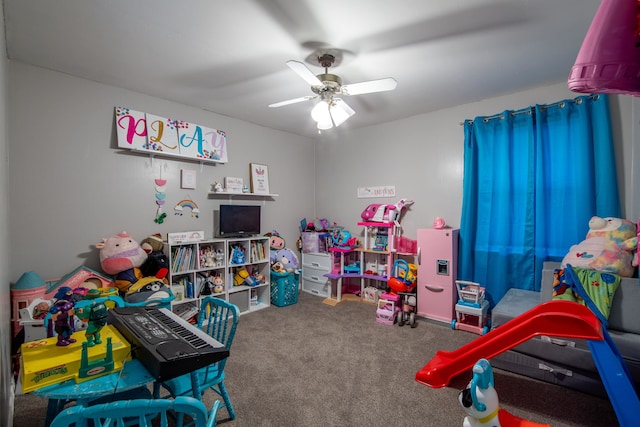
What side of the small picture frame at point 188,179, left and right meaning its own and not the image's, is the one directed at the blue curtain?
front

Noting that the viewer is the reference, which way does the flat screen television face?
facing the viewer and to the right of the viewer

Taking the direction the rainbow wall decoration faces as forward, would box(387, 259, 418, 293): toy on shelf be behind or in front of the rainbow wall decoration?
in front

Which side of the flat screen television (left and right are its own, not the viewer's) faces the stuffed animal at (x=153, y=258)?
right

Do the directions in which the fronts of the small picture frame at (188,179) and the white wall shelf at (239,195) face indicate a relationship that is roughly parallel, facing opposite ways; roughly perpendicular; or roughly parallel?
roughly parallel

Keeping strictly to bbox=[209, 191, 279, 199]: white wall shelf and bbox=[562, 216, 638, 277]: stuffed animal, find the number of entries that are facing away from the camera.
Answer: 0

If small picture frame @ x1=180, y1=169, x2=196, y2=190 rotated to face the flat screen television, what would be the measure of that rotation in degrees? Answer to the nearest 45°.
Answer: approximately 45° to its left

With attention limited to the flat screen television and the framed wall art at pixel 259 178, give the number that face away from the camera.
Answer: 0

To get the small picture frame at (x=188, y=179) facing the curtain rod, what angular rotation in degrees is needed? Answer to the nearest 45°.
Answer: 0° — it already faces it

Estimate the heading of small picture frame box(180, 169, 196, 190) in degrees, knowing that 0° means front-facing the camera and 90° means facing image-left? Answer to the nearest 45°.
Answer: approximately 315°

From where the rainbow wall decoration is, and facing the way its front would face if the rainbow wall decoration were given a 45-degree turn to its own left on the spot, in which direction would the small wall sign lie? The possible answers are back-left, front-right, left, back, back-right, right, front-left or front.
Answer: front

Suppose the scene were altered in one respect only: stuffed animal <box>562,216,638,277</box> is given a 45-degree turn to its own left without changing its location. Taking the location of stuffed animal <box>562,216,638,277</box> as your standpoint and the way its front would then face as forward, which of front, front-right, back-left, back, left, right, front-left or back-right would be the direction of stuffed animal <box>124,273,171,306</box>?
front-right

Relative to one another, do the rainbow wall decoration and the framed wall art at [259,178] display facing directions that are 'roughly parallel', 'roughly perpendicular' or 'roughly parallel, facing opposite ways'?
roughly parallel

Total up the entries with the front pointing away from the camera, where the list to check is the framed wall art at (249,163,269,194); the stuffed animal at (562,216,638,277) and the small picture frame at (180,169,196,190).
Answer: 0

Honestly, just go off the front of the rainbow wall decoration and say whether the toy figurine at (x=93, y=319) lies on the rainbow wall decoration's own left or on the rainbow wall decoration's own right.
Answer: on the rainbow wall decoration's own right

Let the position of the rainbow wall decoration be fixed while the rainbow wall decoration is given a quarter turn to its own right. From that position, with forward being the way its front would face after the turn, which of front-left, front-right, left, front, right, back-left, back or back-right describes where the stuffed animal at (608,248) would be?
left

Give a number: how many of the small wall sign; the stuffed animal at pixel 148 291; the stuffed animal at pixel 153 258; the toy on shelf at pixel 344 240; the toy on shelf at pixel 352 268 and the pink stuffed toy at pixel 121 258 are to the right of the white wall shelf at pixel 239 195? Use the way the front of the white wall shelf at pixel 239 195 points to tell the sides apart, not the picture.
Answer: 3

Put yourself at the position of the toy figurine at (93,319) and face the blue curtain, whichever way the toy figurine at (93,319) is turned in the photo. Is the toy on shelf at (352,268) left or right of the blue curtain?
left
